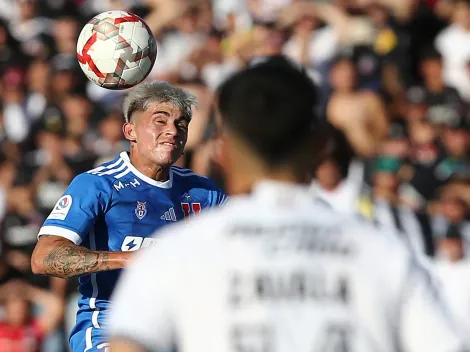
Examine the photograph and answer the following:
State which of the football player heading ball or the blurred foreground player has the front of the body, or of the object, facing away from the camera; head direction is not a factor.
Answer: the blurred foreground player

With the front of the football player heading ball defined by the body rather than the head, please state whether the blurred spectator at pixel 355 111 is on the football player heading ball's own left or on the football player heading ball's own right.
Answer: on the football player heading ball's own left

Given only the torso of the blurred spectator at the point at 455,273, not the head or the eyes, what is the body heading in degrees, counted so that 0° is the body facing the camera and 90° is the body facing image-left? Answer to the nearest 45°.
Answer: approximately 0°

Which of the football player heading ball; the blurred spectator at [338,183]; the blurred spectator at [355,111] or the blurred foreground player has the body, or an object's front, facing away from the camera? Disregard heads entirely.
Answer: the blurred foreground player

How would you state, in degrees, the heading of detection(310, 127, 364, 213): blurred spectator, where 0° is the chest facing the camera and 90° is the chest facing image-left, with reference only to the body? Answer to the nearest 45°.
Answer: approximately 45°

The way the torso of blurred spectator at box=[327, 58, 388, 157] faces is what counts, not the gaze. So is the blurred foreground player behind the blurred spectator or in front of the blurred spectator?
in front

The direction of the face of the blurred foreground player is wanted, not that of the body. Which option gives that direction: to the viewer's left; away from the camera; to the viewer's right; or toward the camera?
away from the camera

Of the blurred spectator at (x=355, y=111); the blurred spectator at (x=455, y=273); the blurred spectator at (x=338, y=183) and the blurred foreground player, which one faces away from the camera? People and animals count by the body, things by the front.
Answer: the blurred foreground player

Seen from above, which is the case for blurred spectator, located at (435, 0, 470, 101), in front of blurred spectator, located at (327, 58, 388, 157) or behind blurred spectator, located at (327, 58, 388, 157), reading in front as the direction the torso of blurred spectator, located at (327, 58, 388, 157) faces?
behind

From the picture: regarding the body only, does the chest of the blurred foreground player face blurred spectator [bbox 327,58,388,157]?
yes

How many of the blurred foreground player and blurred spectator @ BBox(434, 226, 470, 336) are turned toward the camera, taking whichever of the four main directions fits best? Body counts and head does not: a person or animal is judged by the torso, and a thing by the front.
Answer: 1

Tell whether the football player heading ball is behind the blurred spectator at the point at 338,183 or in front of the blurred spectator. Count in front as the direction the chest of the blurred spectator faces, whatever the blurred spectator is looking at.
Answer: in front

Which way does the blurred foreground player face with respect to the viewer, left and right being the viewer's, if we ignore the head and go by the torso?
facing away from the viewer
